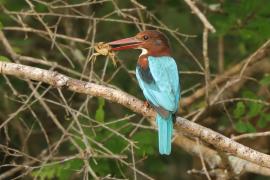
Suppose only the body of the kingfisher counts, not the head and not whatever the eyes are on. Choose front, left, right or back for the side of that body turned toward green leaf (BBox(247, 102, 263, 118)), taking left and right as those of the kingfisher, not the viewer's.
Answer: right

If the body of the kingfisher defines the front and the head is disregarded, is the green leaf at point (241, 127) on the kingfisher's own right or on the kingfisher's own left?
on the kingfisher's own right

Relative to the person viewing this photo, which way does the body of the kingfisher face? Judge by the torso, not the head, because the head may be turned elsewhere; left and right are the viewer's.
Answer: facing away from the viewer and to the left of the viewer

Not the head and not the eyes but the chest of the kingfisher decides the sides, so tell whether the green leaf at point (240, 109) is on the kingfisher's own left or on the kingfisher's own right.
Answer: on the kingfisher's own right
